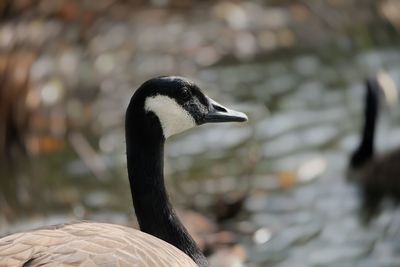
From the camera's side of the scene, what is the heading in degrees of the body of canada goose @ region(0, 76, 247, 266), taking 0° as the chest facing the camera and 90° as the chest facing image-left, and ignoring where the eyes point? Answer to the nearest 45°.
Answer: approximately 270°

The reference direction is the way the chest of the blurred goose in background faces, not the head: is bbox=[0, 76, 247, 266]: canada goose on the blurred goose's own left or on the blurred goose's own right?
on the blurred goose's own left

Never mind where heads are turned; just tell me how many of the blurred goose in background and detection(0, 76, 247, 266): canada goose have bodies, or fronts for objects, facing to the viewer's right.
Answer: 1

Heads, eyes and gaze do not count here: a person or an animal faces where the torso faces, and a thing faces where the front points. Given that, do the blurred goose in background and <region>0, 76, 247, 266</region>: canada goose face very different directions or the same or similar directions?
very different directions

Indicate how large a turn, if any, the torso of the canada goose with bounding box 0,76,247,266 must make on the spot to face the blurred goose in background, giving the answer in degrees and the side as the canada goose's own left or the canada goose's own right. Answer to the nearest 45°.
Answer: approximately 45° to the canada goose's own left
